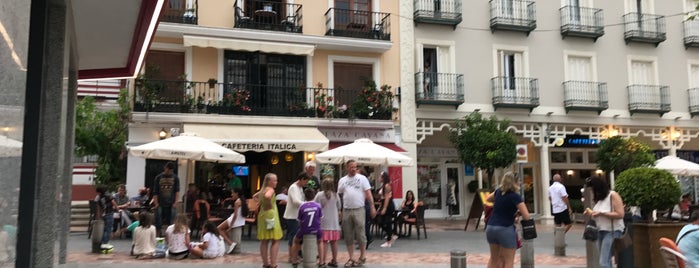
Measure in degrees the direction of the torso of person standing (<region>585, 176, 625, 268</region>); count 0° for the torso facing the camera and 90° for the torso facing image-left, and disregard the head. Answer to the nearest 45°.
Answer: approximately 90°

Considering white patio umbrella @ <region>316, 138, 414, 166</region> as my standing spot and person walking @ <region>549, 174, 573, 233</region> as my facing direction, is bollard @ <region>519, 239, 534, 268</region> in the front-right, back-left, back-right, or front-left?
front-right

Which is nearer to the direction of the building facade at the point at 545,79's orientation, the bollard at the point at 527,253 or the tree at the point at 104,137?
the bollard

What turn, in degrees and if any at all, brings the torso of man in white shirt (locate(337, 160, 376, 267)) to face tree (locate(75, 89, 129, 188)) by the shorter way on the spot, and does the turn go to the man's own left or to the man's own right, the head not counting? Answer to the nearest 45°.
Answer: approximately 135° to the man's own right

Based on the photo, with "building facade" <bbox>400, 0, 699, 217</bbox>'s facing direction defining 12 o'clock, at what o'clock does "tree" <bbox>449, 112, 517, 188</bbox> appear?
The tree is roughly at 1 o'clock from the building facade.

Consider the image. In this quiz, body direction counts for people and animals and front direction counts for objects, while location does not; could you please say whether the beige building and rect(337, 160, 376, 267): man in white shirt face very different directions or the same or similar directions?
same or similar directions

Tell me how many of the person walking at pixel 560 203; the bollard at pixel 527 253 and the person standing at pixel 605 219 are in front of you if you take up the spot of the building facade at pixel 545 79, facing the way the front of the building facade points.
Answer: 3

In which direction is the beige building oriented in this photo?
toward the camera

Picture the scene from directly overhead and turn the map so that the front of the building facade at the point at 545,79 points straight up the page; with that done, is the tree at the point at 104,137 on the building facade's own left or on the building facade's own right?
on the building facade's own right

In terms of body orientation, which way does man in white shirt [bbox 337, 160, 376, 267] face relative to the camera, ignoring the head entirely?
toward the camera

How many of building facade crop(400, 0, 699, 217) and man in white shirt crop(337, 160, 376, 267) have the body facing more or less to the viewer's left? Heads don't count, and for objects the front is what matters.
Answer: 0

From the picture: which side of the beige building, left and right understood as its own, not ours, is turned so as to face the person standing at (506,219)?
front

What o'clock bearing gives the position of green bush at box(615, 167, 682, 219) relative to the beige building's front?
The green bush is roughly at 11 o'clock from the beige building.

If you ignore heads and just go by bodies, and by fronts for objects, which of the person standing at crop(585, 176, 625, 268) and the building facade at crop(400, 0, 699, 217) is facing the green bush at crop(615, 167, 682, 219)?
the building facade

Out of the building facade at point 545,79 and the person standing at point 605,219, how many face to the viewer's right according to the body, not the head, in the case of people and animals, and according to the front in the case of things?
0

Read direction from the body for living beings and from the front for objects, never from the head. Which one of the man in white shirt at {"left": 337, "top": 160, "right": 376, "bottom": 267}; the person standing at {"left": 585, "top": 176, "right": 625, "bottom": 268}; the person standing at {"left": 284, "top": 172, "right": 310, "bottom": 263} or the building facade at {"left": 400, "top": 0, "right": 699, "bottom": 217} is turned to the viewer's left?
the person standing at {"left": 585, "top": 176, "right": 625, "bottom": 268}

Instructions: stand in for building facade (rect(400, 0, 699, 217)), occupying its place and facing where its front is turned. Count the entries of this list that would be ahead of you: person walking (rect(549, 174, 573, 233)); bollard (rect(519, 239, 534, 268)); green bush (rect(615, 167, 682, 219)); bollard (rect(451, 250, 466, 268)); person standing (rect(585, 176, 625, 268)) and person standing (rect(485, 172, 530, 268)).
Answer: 6
